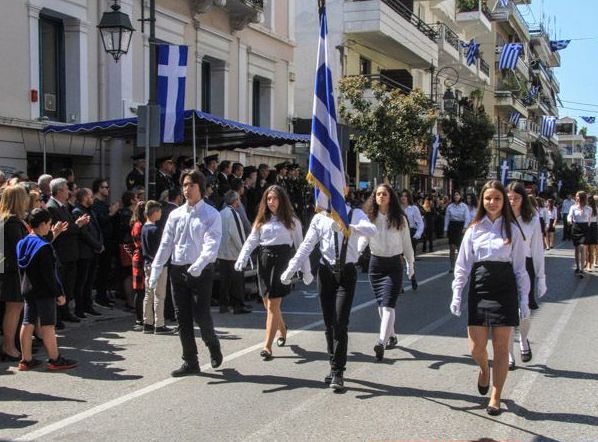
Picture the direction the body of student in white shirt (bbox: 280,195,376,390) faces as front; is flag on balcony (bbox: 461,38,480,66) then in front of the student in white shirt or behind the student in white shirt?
behind

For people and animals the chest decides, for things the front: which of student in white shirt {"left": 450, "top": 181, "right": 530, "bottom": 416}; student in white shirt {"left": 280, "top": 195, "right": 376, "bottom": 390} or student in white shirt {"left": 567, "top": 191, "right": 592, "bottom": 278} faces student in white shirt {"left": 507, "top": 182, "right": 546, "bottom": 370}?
student in white shirt {"left": 567, "top": 191, "right": 592, "bottom": 278}

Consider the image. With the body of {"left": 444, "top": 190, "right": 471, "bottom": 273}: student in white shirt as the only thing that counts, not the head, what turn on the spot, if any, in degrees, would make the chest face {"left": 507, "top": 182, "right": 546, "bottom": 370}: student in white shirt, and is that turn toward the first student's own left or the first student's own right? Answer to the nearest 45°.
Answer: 0° — they already face them

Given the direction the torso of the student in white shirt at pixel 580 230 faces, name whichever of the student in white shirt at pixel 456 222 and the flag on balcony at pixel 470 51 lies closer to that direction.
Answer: the student in white shirt

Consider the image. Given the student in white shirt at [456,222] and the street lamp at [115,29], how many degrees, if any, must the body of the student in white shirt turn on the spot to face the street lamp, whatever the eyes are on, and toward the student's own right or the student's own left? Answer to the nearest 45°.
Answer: approximately 45° to the student's own right

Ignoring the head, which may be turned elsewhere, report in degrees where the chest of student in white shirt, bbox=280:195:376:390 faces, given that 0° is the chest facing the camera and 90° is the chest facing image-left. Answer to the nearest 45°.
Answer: approximately 0°

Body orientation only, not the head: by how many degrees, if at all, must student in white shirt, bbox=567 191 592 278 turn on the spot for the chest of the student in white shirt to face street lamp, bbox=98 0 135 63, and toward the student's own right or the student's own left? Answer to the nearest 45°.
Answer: approximately 45° to the student's own right

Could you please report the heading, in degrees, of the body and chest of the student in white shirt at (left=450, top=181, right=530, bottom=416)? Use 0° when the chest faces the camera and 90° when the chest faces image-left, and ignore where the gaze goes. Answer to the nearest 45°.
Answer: approximately 0°

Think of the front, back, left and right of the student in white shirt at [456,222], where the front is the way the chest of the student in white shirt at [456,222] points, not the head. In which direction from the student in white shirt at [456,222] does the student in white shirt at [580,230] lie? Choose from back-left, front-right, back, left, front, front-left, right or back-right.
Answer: left
